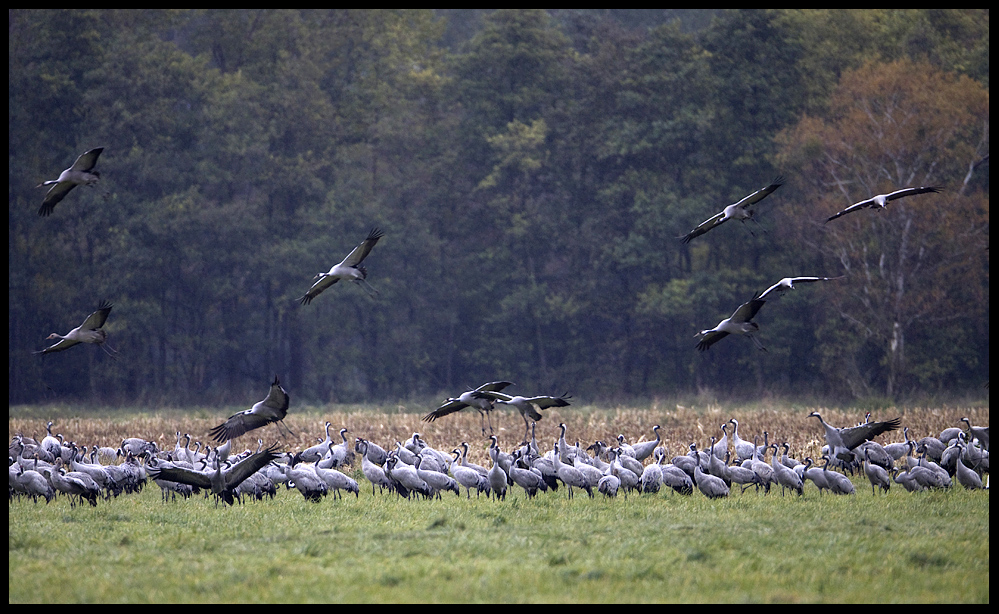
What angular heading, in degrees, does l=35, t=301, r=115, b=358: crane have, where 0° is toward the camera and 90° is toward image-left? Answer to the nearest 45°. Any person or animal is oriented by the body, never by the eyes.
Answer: approximately 90°

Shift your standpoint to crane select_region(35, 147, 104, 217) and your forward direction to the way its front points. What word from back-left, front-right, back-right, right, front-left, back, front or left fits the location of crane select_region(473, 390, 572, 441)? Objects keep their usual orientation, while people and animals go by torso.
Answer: back

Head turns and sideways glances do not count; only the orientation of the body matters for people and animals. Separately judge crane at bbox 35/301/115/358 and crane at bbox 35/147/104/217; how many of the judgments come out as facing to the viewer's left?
2

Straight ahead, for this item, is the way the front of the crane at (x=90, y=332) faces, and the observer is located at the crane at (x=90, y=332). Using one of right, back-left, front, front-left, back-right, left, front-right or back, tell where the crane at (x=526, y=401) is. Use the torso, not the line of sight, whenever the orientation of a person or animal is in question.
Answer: back

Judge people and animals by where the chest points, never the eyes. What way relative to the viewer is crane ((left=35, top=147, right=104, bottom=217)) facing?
to the viewer's left
